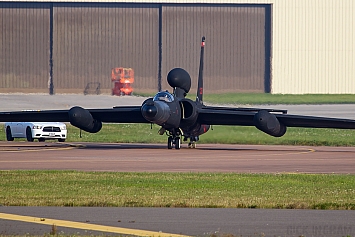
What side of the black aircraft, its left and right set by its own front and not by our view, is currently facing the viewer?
front
